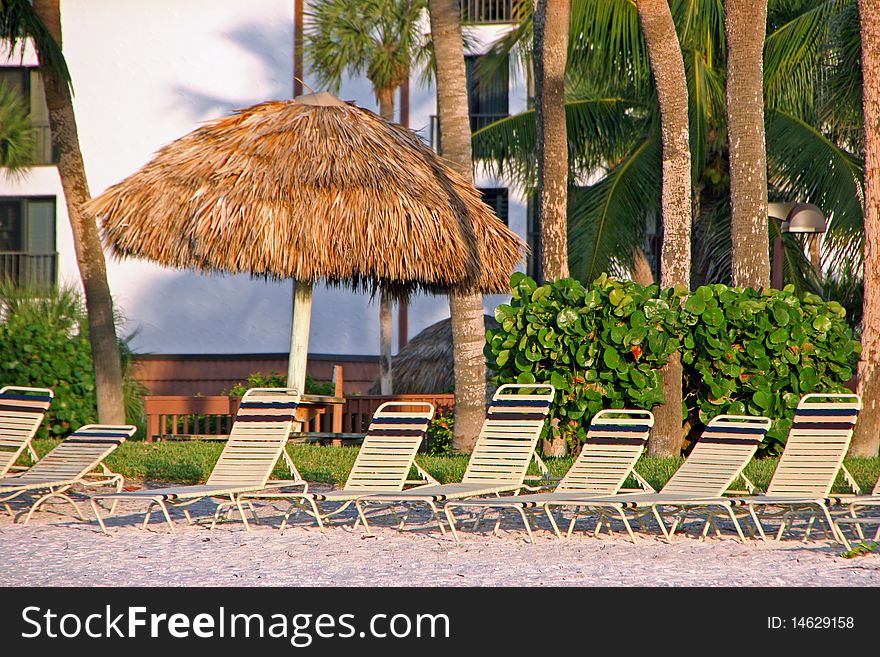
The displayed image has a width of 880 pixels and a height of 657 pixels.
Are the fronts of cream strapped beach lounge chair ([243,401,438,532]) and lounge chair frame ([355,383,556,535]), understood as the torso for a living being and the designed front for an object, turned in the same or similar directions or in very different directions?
same or similar directions

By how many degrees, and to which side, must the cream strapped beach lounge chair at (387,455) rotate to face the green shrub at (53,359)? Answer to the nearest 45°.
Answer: approximately 90° to its right

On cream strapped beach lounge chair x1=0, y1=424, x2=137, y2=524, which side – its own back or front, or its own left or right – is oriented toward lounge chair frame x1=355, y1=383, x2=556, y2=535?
left

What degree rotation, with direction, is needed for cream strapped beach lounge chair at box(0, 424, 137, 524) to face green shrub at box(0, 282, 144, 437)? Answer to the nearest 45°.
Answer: approximately 135° to its right

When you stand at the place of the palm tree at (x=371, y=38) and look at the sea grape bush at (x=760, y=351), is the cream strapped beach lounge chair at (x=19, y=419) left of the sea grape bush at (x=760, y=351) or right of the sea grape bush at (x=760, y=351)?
right

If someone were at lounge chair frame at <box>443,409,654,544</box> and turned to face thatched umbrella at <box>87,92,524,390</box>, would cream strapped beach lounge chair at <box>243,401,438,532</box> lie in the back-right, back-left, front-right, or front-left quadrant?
front-left

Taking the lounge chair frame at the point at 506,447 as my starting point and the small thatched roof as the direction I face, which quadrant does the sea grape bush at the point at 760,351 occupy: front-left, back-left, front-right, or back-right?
front-right

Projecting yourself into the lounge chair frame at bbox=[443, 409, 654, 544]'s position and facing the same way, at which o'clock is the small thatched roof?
The small thatched roof is roughly at 4 o'clock from the lounge chair frame.

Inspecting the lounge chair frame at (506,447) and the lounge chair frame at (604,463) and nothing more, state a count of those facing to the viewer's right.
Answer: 0

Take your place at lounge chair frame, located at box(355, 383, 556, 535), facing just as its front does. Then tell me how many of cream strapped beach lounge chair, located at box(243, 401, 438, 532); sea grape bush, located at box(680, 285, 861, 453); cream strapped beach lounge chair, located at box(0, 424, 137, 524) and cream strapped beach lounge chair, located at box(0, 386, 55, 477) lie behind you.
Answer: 1

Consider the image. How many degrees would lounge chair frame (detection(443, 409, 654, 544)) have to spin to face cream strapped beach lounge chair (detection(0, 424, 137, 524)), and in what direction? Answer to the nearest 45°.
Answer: approximately 45° to its right

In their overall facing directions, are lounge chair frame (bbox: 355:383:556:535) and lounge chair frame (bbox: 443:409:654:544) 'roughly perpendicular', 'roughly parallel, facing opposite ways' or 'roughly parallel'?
roughly parallel

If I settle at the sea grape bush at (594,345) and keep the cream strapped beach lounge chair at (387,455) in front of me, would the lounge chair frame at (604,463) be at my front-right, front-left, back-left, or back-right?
front-left

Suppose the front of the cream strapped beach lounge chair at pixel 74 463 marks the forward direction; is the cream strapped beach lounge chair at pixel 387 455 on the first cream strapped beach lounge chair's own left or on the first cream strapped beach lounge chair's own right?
on the first cream strapped beach lounge chair's own left

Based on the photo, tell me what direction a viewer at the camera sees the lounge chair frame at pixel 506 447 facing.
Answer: facing the viewer and to the left of the viewer
